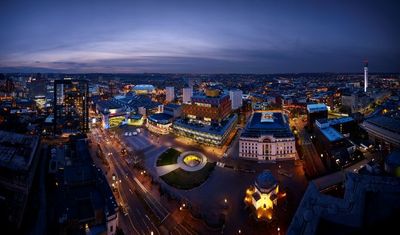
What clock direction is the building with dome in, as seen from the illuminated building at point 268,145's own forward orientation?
The building with dome is roughly at 12 o'clock from the illuminated building.

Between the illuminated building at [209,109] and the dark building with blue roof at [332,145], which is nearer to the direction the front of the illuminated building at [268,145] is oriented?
the dark building with blue roof

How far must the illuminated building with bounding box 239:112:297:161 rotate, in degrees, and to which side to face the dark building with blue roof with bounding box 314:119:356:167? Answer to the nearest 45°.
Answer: approximately 90° to its left

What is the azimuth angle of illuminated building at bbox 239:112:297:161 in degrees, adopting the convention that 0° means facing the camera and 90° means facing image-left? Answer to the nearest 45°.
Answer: approximately 0°

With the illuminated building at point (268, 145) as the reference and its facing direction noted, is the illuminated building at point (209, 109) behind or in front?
behind

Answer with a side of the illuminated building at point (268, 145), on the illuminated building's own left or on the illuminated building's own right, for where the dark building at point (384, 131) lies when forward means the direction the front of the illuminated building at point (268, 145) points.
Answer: on the illuminated building's own left
